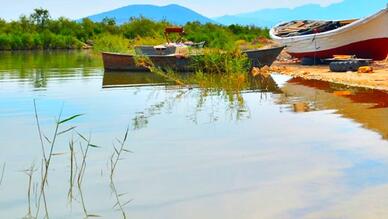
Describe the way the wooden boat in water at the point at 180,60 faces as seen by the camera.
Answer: facing to the right of the viewer

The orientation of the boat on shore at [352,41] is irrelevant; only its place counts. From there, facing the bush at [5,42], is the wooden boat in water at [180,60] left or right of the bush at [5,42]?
left

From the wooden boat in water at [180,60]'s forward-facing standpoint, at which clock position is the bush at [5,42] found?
The bush is roughly at 8 o'clock from the wooden boat in water.

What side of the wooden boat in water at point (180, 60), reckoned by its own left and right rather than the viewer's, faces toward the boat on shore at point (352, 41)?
front
